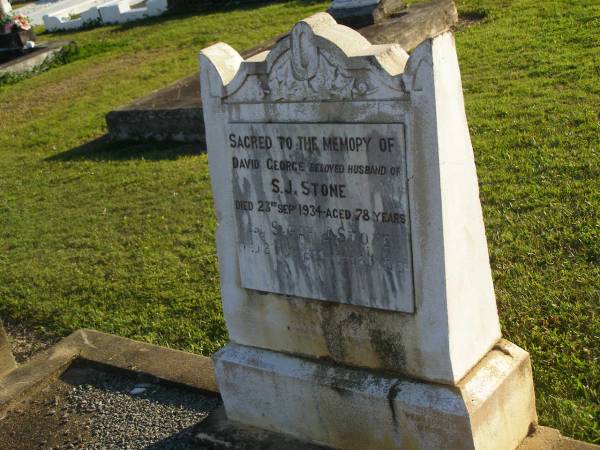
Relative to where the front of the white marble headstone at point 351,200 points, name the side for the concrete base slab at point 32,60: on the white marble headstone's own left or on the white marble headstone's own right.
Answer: on the white marble headstone's own right

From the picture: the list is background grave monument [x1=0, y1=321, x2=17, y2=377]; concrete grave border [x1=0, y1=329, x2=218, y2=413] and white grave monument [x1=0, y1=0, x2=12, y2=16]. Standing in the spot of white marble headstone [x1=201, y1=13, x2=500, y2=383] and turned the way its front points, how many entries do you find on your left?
0

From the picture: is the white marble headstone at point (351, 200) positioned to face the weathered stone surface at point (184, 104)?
no

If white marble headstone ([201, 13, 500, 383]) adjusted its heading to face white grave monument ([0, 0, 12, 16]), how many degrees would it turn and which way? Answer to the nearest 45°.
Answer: approximately 90° to its right

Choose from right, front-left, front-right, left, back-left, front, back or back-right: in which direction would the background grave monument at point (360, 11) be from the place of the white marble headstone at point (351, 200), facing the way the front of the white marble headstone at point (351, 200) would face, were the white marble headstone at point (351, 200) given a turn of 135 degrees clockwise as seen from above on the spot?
front

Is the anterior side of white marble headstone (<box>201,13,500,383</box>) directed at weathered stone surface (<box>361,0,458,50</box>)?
no

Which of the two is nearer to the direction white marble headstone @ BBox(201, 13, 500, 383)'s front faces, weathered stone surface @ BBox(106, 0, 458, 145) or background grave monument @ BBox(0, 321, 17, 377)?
the background grave monument

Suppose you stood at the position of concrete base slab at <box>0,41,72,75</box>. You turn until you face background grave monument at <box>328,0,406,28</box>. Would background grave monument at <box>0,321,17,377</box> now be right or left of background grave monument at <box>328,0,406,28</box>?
right

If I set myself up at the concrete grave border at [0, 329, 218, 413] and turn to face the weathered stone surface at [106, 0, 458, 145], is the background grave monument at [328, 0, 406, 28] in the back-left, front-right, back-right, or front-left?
front-right

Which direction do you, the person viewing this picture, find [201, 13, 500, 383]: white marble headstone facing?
facing the viewer and to the left of the viewer

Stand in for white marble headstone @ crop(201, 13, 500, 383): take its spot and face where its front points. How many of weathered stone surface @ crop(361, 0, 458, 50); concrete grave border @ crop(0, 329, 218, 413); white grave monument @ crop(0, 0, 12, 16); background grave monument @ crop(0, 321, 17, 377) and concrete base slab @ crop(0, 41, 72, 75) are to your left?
0

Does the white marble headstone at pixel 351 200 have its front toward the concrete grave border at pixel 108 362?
no

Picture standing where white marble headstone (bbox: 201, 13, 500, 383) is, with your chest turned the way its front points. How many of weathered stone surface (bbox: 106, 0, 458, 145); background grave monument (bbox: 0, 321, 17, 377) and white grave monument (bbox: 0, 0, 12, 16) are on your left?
0
